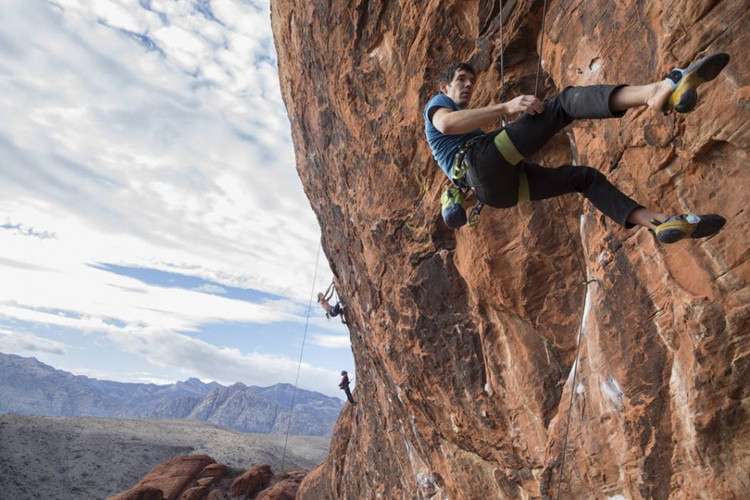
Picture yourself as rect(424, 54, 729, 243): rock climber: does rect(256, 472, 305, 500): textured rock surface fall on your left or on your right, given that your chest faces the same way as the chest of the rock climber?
on your left

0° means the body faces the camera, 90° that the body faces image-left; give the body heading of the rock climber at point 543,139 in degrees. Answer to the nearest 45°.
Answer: approximately 270°

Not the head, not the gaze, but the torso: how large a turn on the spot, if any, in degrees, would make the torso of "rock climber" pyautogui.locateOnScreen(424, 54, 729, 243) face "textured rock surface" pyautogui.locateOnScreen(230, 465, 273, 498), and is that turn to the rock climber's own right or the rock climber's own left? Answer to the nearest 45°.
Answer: approximately 135° to the rock climber's own left

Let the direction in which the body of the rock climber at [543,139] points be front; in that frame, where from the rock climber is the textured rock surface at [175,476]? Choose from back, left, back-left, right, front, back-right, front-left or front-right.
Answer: back-left

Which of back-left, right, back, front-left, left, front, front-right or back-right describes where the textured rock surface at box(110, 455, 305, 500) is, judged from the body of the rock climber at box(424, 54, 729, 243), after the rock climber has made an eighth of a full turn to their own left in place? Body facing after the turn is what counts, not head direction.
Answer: left
